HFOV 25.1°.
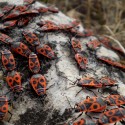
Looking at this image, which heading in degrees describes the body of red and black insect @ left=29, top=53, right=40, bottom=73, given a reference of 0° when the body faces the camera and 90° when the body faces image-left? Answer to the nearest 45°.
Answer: approximately 180°

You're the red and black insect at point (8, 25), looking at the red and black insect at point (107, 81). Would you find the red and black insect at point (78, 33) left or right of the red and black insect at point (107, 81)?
left

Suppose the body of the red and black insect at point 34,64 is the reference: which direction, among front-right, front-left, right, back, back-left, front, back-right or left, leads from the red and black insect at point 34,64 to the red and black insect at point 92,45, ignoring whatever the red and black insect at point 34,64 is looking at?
front-right

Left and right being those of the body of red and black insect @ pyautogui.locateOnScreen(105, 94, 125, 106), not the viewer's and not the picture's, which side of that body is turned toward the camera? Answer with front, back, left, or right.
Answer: left

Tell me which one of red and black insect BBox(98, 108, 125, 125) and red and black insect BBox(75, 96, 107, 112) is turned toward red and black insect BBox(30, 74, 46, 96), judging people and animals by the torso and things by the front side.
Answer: red and black insect BBox(75, 96, 107, 112)

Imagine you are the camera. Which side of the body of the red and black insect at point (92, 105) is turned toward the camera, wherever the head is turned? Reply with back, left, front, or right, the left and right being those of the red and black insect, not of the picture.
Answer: left
